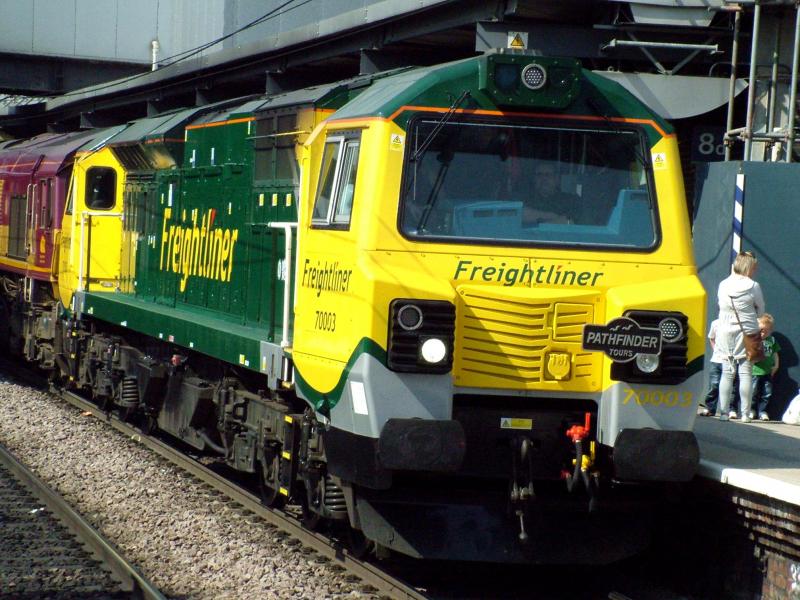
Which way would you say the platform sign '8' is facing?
toward the camera

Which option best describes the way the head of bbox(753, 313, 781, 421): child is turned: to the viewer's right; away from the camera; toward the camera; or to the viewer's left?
to the viewer's left

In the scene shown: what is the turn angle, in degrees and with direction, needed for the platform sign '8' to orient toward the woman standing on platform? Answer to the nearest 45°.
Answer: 0° — it already faces them

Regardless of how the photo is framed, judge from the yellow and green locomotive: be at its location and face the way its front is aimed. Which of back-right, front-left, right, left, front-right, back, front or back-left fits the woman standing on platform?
left

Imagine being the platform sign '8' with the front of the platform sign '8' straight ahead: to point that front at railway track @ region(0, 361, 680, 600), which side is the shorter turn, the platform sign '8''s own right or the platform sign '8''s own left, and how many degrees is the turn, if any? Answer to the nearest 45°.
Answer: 0° — it already faces it

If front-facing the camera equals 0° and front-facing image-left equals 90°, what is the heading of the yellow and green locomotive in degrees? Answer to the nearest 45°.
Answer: approximately 315°

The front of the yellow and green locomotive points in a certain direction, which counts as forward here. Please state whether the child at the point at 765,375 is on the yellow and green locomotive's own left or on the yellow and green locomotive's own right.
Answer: on the yellow and green locomotive's own left

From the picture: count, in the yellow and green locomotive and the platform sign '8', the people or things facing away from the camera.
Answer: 0

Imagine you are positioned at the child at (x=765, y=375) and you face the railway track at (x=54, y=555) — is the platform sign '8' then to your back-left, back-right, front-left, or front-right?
back-right

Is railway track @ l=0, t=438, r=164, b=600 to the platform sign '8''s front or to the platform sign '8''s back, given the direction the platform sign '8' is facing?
to the front
